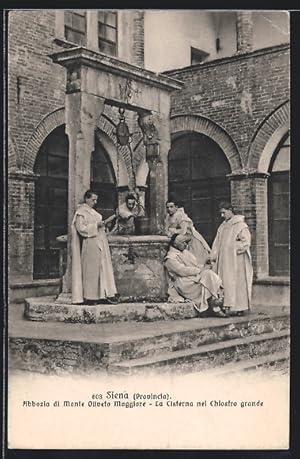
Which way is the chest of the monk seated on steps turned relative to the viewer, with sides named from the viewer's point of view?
facing the viewer and to the right of the viewer
